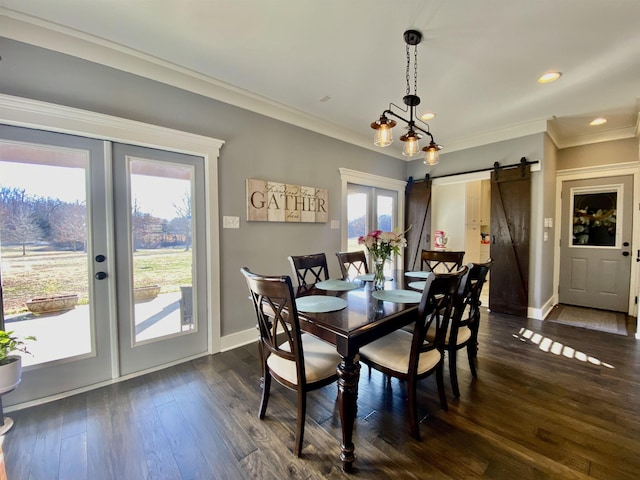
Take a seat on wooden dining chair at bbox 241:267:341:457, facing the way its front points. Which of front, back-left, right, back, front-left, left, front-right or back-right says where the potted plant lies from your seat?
back-left

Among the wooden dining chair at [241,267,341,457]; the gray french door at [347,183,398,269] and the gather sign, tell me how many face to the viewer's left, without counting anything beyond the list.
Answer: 0

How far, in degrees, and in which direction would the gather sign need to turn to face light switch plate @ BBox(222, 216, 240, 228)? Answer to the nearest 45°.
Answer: approximately 90° to its right

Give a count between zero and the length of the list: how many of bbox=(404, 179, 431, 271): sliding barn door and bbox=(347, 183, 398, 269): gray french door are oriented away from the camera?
0

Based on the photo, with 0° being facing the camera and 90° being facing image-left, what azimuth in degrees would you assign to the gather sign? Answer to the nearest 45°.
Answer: approximately 315°

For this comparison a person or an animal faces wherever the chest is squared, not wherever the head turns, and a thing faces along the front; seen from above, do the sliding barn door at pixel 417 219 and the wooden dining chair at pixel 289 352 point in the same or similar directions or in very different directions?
very different directions

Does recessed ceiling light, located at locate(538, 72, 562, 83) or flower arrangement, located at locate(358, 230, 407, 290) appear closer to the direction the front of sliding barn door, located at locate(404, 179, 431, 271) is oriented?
the flower arrangement

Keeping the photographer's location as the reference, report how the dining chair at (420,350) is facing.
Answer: facing away from the viewer and to the left of the viewer

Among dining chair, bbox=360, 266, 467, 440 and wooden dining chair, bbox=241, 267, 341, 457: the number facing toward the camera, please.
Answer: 0

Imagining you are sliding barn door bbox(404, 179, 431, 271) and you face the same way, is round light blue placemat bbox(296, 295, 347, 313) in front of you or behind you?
in front

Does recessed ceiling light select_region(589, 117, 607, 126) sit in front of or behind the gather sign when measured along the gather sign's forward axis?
in front

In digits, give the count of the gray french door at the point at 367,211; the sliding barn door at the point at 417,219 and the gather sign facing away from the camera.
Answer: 0

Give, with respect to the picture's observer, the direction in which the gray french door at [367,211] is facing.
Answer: facing the viewer and to the right of the viewer

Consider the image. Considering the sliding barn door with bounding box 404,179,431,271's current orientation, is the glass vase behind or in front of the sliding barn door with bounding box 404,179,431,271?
in front

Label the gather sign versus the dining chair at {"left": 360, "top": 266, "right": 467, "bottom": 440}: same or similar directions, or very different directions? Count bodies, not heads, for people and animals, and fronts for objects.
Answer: very different directions
